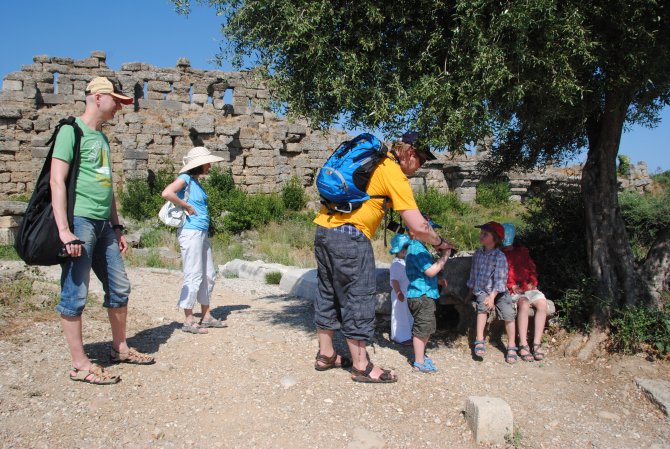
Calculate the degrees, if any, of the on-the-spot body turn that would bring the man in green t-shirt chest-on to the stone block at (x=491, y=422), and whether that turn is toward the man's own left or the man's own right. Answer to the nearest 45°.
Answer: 0° — they already face it

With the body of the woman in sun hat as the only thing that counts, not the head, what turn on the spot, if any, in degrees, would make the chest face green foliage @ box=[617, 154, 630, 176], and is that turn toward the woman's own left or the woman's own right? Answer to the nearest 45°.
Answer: approximately 45° to the woman's own left

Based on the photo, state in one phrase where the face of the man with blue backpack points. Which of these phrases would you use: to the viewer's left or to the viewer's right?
to the viewer's right

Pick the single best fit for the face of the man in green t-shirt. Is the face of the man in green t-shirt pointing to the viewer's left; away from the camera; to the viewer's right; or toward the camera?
to the viewer's right

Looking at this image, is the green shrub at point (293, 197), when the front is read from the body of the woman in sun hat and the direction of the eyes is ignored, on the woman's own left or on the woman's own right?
on the woman's own left

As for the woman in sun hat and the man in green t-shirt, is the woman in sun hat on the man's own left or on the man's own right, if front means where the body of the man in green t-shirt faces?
on the man's own left

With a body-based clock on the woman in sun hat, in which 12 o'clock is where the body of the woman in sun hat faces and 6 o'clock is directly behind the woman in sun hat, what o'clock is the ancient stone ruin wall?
The ancient stone ruin wall is roughly at 9 o'clock from the woman in sun hat.

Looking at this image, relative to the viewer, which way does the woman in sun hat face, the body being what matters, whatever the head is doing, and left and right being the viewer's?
facing to the right of the viewer
